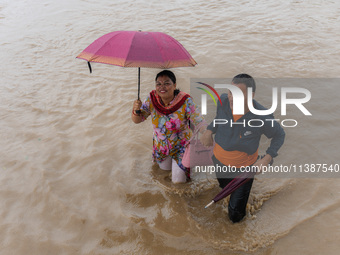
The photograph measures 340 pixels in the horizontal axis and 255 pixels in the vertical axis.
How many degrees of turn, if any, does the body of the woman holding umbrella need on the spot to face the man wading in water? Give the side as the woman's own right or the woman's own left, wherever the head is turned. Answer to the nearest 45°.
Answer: approximately 45° to the woman's own left

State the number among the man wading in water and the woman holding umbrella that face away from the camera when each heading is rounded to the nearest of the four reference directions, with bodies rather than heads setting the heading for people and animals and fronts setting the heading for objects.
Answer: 0

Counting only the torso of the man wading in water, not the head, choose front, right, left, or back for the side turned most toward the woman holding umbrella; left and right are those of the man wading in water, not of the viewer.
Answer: right

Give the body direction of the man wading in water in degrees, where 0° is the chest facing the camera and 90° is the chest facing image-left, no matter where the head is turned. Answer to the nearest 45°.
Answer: approximately 45°
